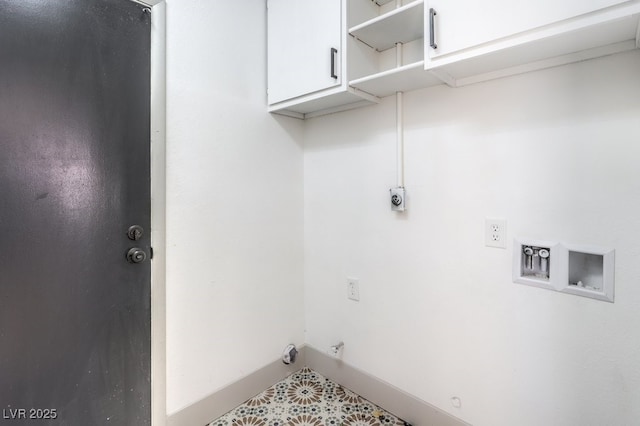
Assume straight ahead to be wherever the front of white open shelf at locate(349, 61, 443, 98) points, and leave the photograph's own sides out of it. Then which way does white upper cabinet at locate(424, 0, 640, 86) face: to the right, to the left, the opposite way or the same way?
the same way

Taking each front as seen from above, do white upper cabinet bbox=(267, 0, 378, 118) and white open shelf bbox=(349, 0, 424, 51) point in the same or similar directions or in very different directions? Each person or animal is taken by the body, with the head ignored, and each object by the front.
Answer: same or similar directions

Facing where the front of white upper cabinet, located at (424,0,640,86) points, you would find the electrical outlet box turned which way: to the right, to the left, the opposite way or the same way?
the same way

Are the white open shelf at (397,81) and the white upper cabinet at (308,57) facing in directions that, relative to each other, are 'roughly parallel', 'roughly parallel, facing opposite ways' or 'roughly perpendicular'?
roughly parallel

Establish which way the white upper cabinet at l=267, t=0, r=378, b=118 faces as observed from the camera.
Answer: facing the viewer and to the left of the viewer

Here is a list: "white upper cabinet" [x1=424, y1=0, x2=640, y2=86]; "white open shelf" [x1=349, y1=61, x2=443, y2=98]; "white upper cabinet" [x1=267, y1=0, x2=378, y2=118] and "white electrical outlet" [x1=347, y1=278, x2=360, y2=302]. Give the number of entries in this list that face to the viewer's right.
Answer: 0

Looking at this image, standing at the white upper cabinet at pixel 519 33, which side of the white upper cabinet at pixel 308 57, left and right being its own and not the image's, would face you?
left

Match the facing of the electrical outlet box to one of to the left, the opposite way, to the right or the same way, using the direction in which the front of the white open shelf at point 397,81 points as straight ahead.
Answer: the same way

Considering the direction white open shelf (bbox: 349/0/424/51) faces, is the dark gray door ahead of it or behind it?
ahead

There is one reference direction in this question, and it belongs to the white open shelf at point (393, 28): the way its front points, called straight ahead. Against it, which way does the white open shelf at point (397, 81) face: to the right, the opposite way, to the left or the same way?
the same way

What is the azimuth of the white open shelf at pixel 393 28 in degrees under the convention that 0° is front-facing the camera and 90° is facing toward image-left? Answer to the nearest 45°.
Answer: approximately 45°
